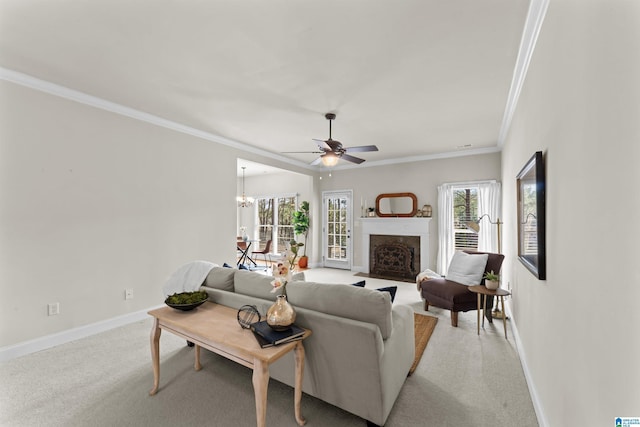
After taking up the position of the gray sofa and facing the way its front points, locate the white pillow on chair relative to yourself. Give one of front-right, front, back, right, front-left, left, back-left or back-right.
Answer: front

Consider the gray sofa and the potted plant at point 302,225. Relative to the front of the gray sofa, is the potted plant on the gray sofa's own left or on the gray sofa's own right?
on the gray sofa's own left

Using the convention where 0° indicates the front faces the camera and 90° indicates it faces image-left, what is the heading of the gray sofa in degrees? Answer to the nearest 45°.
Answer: approximately 225°

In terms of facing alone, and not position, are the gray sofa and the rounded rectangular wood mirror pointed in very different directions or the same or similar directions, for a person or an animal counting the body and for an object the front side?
very different directions

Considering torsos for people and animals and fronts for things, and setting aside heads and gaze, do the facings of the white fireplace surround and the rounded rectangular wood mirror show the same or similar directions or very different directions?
same or similar directions

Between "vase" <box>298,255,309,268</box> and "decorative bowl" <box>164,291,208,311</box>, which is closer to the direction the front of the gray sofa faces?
the vase

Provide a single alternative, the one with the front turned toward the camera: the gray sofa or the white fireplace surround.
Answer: the white fireplace surround

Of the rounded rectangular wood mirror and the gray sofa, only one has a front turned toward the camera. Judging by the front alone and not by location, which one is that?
the rounded rectangular wood mirror

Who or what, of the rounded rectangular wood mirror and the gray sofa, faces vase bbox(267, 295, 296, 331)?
the rounded rectangular wood mirror

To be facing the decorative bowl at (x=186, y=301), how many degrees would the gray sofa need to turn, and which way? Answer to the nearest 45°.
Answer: approximately 135° to its left

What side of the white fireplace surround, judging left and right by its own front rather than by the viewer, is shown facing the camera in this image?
front
